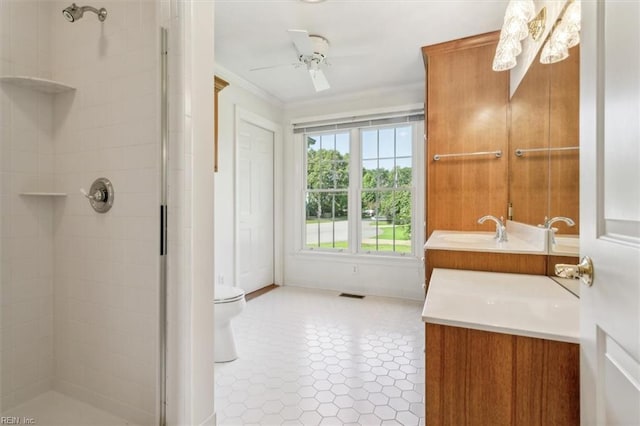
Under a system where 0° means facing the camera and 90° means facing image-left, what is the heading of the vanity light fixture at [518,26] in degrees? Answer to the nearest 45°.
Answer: approximately 45°

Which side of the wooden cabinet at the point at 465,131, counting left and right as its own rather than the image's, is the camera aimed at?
left

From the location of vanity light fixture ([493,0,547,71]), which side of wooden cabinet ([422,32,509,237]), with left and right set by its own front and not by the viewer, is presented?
left

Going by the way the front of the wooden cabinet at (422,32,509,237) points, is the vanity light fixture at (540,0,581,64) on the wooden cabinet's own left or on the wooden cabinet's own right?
on the wooden cabinet's own left

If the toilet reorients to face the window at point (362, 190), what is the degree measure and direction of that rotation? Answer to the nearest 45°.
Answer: approximately 45° to its left

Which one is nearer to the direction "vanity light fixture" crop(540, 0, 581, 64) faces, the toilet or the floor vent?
the toilet

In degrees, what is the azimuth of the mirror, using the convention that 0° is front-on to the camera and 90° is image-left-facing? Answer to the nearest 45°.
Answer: approximately 45°

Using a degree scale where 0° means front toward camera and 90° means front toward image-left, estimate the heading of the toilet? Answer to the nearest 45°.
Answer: approximately 270°

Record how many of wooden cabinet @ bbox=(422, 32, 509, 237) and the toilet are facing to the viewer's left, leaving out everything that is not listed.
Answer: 1
